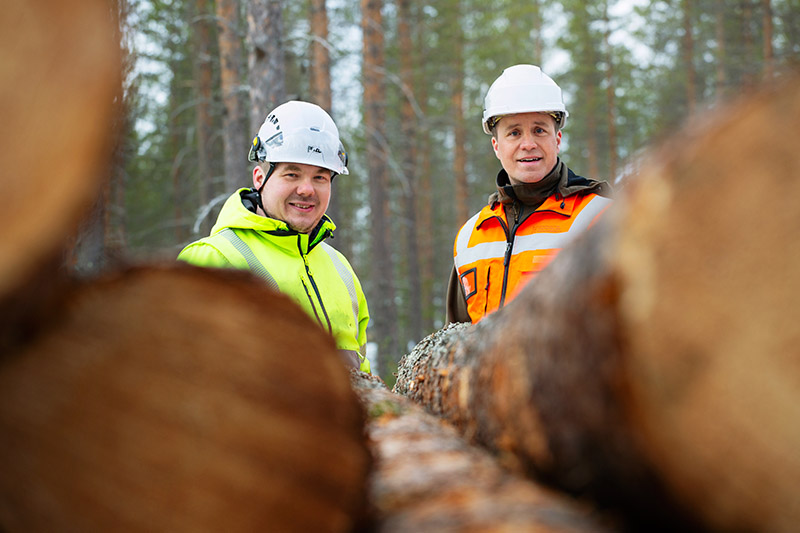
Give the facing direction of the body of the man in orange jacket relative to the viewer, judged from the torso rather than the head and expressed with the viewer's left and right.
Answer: facing the viewer and to the left of the viewer

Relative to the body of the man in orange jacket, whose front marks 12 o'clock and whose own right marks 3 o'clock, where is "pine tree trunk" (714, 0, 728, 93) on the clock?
The pine tree trunk is roughly at 5 o'clock from the man in orange jacket.

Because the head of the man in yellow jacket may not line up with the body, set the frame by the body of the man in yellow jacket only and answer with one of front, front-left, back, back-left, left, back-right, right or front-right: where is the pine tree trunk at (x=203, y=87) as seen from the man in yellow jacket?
back-left

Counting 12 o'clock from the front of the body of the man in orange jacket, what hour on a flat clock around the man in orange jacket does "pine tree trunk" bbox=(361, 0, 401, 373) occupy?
The pine tree trunk is roughly at 4 o'clock from the man in orange jacket.

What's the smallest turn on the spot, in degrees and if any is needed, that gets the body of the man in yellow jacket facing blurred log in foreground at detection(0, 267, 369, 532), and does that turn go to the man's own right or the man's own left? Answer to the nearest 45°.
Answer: approximately 45° to the man's own right

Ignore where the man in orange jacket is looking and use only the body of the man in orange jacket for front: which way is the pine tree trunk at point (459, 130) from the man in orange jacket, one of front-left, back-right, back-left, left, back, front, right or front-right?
back-right

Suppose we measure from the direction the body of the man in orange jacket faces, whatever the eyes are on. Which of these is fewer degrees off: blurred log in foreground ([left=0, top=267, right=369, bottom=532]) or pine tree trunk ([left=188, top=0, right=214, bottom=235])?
the blurred log in foreground

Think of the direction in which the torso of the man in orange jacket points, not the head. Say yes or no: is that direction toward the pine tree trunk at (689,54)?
no

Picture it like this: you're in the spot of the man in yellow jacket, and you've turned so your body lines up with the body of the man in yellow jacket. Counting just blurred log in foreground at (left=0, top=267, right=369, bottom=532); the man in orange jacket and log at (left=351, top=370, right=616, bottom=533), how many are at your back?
0

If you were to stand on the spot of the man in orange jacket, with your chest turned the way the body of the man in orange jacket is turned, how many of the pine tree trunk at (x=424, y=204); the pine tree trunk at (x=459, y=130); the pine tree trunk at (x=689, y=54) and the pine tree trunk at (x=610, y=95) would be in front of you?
0

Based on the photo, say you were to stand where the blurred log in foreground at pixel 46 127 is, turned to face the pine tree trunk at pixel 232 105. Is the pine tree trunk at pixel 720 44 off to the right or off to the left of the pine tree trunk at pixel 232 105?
right

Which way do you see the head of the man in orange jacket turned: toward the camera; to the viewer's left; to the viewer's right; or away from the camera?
toward the camera

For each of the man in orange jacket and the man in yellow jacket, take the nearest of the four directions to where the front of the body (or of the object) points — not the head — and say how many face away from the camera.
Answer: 0

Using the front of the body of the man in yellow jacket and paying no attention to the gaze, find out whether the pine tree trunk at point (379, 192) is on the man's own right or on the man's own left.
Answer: on the man's own left

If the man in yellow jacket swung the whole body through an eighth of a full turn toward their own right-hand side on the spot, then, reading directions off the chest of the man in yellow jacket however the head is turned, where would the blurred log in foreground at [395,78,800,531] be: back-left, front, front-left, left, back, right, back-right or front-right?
front
